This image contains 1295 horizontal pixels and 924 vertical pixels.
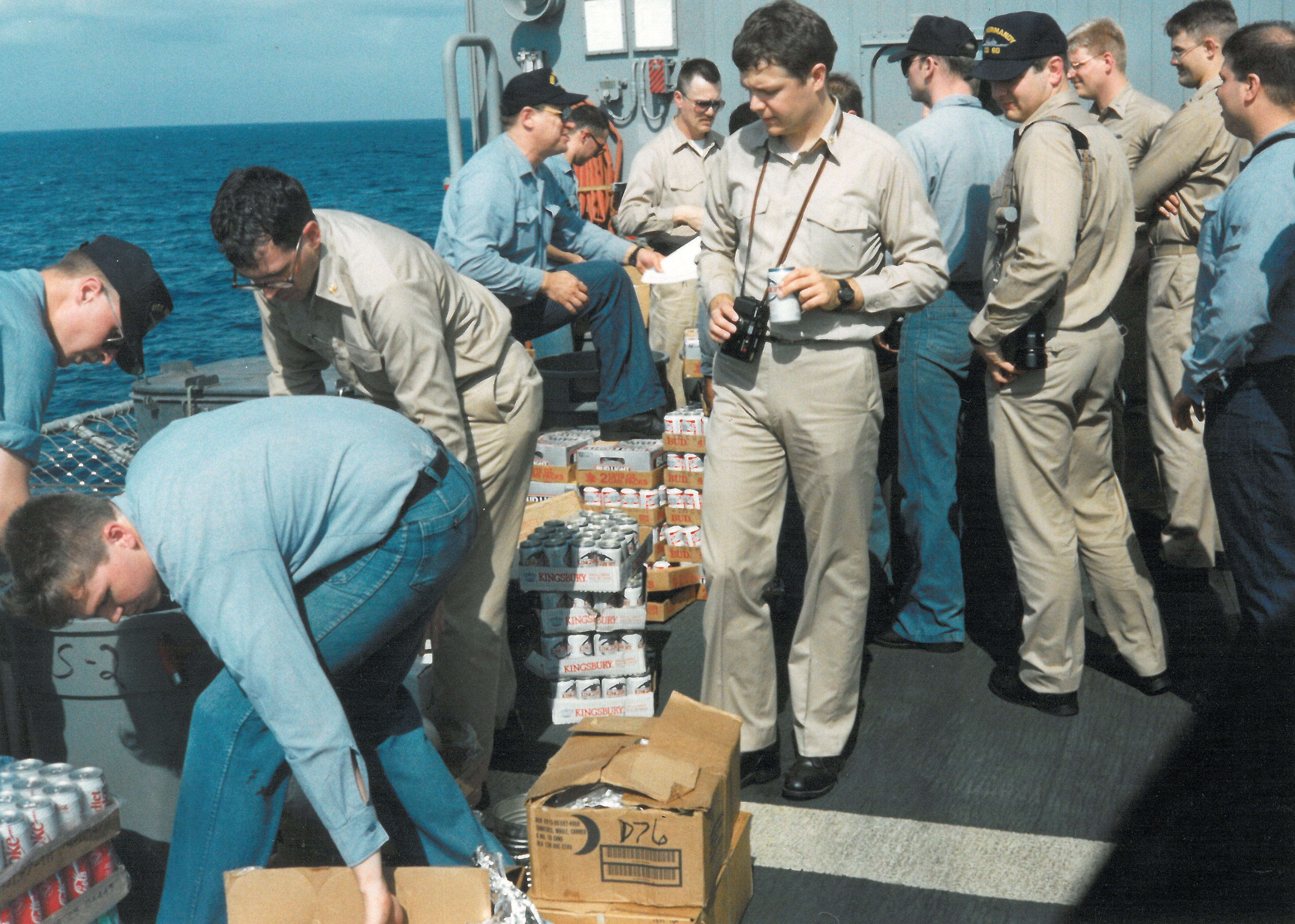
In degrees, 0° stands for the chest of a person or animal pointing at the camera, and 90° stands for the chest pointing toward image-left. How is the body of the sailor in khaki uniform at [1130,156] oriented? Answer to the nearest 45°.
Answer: approximately 90°

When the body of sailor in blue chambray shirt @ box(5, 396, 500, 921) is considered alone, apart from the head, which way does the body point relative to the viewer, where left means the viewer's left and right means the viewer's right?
facing to the left of the viewer

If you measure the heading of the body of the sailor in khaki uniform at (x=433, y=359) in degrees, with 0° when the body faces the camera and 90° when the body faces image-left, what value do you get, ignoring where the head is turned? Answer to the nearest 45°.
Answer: approximately 45°

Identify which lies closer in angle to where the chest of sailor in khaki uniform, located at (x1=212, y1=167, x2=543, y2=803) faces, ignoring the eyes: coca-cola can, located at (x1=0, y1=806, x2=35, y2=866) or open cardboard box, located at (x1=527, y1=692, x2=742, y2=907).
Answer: the coca-cola can

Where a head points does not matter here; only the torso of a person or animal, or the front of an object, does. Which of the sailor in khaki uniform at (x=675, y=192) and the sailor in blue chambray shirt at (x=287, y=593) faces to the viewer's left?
the sailor in blue chambray shirt

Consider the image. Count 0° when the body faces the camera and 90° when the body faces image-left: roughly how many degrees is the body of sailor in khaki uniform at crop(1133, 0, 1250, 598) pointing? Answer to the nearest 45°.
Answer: approximately 90°
